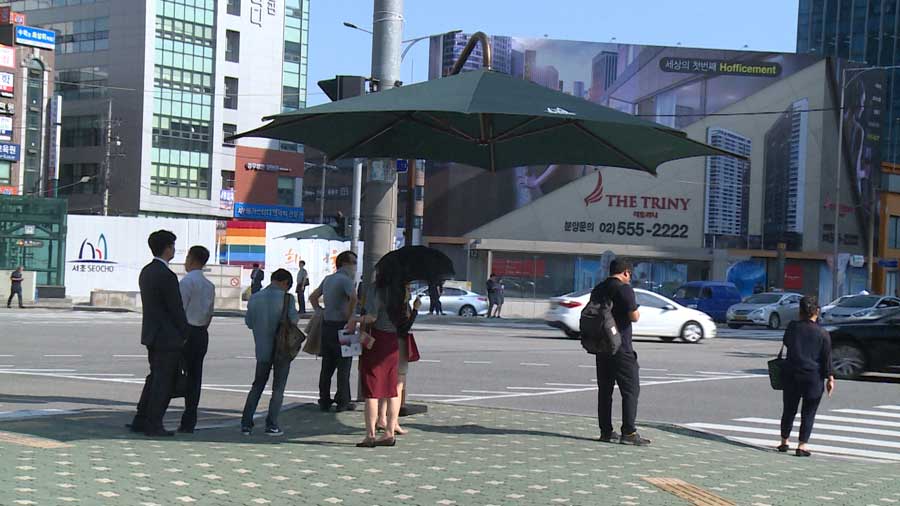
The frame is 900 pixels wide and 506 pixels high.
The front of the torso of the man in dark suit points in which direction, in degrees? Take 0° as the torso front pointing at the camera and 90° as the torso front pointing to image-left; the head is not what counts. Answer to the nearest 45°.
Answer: approximately 225°

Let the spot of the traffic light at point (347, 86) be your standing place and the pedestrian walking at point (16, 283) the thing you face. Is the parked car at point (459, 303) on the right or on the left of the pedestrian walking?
right

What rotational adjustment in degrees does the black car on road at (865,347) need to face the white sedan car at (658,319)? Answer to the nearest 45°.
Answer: approximately 45° to its right

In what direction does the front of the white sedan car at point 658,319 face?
to the viewer's right

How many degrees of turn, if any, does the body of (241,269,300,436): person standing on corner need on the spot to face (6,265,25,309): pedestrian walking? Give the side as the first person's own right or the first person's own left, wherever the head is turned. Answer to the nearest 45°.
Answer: approximately 45° to the first person's own left

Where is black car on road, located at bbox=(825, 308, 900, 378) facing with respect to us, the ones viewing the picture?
facing to the left of the viewer

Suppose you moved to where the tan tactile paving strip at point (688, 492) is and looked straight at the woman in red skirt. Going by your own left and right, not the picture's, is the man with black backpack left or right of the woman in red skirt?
right

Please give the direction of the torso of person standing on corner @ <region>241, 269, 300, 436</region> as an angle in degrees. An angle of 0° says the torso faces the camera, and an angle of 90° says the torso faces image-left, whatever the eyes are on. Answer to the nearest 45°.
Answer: approximately 225°
